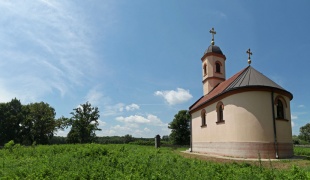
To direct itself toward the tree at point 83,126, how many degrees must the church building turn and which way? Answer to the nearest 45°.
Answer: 0° — it already faces it

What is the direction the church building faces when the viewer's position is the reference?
facing away from the viewer and to the left of the viewer
